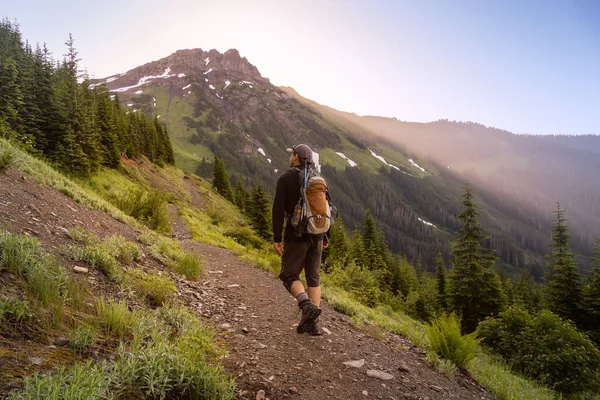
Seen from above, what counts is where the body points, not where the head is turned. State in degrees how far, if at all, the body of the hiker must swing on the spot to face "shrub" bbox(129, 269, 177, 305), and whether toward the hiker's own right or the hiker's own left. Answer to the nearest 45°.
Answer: approximately 45° to the hiker's own left

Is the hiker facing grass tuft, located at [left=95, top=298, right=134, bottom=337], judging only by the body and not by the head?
no

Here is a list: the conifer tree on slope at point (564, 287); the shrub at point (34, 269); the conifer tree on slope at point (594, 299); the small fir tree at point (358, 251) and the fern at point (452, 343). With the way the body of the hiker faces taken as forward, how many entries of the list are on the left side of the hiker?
1

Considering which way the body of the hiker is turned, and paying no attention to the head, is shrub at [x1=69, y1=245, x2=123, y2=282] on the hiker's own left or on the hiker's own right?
on the hiker's own left

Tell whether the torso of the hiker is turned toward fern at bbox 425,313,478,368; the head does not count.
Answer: no

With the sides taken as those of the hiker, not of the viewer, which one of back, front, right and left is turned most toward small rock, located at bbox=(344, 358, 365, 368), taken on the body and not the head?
back

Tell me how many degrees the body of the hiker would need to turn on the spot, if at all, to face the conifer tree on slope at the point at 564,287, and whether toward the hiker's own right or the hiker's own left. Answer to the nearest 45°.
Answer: approximately 90° to the hiker's own right

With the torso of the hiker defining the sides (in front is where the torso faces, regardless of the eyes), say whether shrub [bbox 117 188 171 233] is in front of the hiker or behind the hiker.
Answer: in front

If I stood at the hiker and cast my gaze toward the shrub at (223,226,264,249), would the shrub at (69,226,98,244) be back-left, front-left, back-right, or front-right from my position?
front-left

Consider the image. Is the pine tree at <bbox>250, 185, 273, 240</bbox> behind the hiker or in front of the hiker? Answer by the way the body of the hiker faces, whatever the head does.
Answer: in front

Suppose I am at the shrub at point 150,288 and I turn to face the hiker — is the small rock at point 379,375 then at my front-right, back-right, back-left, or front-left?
front-right

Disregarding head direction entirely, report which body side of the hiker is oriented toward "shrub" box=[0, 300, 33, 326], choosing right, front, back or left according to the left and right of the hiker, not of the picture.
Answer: left

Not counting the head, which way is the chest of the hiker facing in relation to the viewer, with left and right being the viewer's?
facing away from the viewer and to the left of the viewer

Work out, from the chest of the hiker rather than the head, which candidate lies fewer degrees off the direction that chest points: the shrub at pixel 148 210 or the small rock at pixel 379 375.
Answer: the shrub
